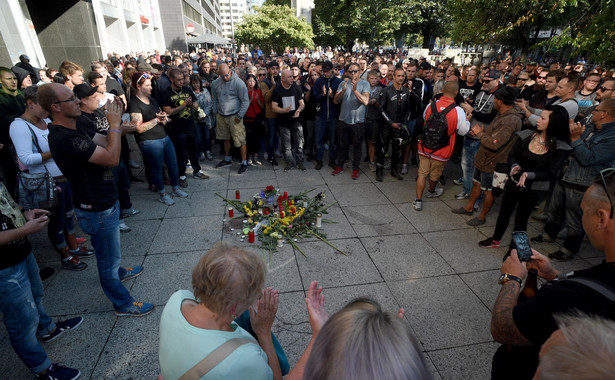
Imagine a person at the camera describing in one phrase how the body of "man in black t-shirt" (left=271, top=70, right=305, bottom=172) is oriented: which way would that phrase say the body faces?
toward the camera

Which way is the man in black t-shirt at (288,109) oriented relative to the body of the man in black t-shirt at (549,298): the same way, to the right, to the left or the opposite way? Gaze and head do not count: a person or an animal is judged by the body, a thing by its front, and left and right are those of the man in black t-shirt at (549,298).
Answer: the opposite way

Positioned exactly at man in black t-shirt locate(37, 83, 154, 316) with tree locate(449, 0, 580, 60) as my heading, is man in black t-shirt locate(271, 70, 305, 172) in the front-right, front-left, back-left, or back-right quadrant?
front-left

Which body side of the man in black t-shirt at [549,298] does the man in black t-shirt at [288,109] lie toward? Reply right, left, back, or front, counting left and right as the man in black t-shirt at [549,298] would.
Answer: front

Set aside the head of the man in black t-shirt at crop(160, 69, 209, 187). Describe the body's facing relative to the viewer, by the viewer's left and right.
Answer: facing the viewer and to the right of the viewer

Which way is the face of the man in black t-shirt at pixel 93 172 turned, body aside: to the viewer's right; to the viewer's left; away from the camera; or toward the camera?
to the viewer's right

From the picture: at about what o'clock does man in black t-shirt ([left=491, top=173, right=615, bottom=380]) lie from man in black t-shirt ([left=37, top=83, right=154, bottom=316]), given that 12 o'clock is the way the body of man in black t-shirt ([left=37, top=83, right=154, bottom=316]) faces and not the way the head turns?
man in black t-shirt ([left=491, top=173, right=615, bottom=380]) is roughly at 2 o'clock from man in black t-shirt ([left=37, top=83, right=154, bottom=316]).

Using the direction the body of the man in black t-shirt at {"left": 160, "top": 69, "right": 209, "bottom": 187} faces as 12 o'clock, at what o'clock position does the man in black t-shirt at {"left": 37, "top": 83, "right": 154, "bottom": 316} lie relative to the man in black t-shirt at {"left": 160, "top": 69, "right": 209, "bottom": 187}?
the man in black t-shirt at {"left": 37, "top": 83, "right": 154, "bottom": 316} is roughly at 2 o'clock from the man in black t-shirt at {"left": 160, "top": 69, "right": 209, "bottom": 187}.

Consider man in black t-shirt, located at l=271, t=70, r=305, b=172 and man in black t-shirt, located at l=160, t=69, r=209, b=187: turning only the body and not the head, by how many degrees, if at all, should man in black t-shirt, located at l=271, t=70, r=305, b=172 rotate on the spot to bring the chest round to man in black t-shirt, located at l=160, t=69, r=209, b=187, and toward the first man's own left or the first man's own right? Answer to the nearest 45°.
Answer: approximately 90° to the first man's own right

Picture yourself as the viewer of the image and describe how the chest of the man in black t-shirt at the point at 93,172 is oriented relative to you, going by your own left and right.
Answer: facing to the right of the viewer

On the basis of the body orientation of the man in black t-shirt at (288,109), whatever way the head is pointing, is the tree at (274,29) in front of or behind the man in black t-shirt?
behind

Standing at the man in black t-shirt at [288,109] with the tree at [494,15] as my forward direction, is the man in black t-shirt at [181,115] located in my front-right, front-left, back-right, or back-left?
back-left

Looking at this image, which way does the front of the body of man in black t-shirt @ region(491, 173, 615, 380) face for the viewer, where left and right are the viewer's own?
facing away from the viewer and to the left of the viewer

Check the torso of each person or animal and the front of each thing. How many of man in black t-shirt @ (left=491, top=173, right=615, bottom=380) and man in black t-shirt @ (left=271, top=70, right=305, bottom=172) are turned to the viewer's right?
0

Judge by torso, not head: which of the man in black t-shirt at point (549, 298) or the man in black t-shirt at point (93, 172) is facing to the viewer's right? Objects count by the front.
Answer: the man in black t-shirt at point (93, 172)

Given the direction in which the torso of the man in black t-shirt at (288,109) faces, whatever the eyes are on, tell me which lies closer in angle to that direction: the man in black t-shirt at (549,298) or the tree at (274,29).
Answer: the man in black t-shirt
